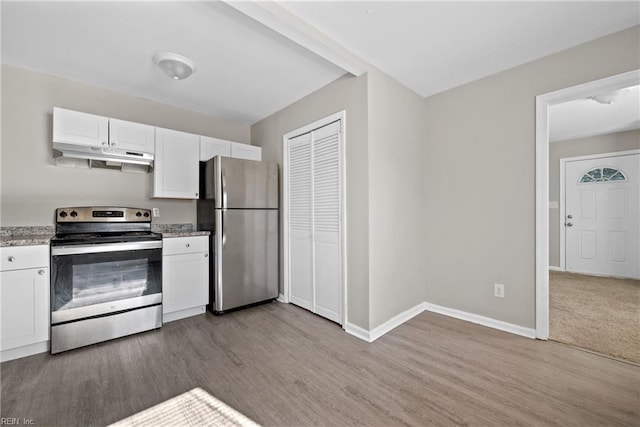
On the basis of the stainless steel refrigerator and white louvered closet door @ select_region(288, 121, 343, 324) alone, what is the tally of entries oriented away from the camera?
0

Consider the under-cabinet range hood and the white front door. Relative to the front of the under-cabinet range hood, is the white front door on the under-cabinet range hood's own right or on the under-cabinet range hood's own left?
on the under-cabinet range hood's own left

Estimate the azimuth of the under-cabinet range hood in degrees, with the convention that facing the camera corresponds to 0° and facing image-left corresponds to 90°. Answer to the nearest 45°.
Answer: approximately 0°

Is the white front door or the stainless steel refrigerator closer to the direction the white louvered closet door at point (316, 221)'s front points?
the stainless steel refrigerator

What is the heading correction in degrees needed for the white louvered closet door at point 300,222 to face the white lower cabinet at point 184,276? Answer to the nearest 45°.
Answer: approximately 45° to its right
